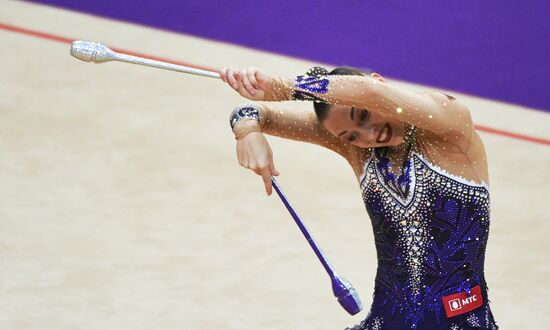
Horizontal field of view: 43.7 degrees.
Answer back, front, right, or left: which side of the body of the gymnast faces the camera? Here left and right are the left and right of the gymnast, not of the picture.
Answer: front
